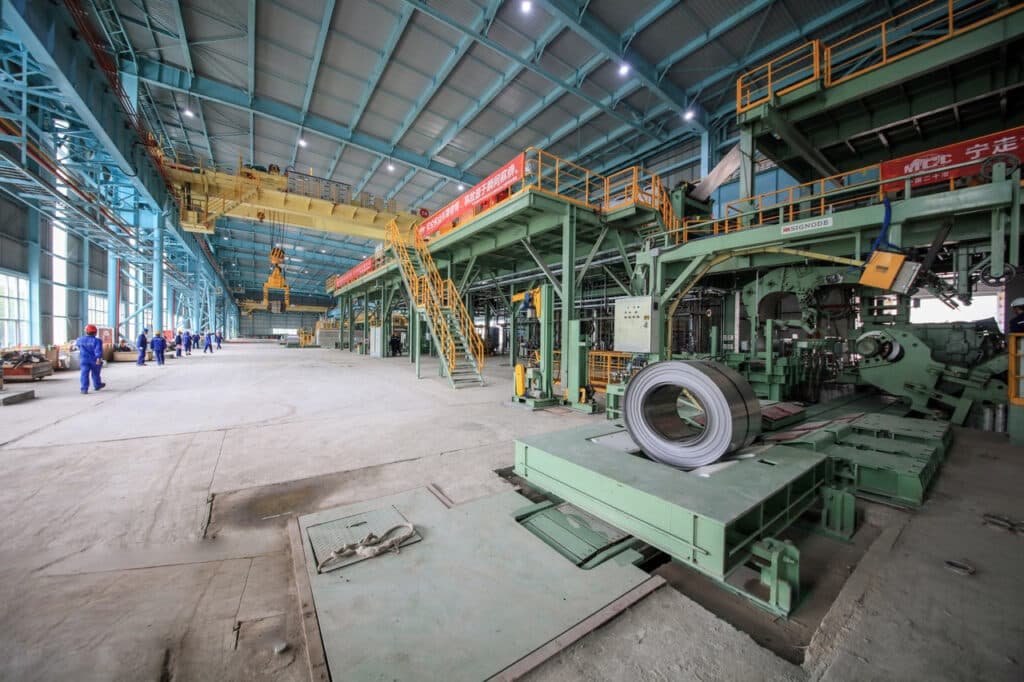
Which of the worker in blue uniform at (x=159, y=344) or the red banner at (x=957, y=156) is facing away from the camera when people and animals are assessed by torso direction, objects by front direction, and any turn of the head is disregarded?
the worker in blue uniform

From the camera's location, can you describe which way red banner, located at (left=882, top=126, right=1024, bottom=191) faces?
facing the viewer and to the left of the viewer

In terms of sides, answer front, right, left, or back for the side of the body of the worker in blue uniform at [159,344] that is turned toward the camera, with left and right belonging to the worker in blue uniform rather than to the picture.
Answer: back

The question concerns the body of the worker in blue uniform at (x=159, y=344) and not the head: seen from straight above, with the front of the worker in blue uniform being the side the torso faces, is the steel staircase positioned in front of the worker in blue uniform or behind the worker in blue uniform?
behind

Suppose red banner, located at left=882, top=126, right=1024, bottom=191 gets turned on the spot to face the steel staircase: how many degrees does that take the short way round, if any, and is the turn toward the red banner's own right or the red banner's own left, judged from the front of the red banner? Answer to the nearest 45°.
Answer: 0° — it already faces it

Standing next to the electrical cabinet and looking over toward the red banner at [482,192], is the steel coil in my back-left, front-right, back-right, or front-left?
back-left

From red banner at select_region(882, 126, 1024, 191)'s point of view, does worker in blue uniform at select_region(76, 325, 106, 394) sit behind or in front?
in front

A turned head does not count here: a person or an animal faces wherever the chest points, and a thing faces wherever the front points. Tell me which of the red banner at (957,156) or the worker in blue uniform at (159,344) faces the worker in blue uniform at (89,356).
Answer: the red banner

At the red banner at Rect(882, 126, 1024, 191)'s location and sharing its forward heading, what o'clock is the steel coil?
The steel coil is roughly at 11 o'clock from the red banner.
